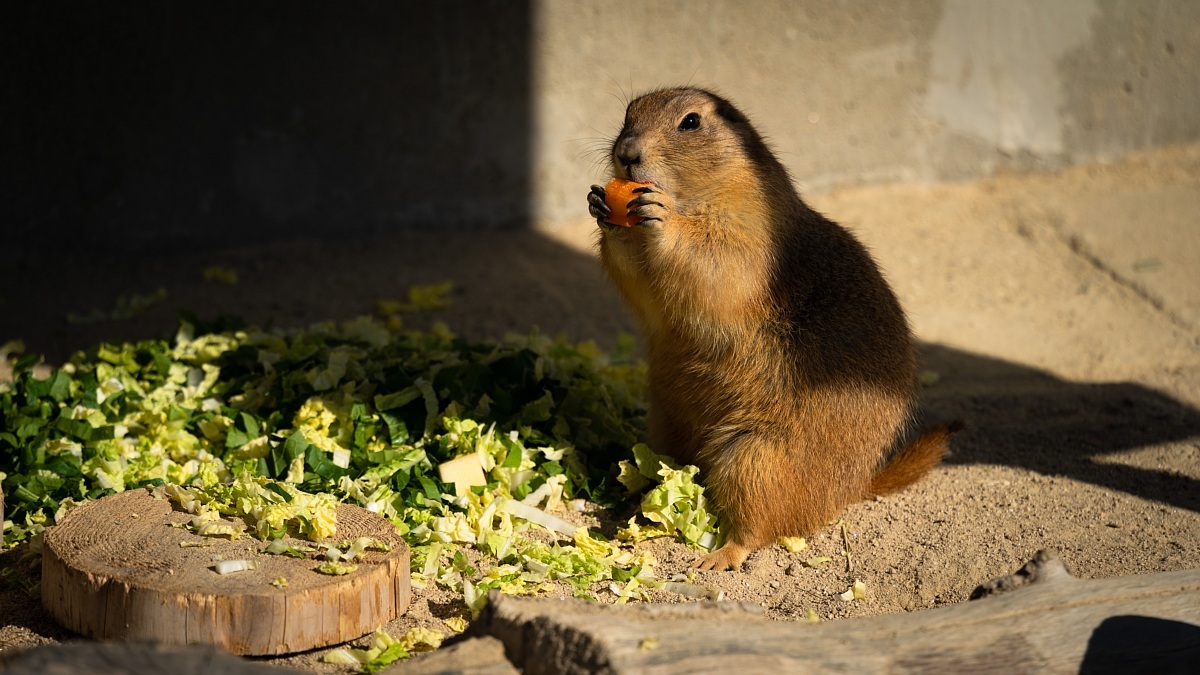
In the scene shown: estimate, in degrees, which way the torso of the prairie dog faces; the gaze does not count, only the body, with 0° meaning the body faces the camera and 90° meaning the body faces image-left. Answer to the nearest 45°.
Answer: approximately 45°

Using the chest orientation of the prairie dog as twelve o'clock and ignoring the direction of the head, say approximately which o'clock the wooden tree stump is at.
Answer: The wooden tree stump is roughly at 12 o'clock from the prairie dog.

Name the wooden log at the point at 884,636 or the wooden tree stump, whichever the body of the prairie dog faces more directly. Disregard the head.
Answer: the wooden tree stump

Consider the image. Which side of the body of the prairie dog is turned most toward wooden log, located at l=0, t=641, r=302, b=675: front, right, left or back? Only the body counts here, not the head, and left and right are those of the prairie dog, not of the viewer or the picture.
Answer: front
